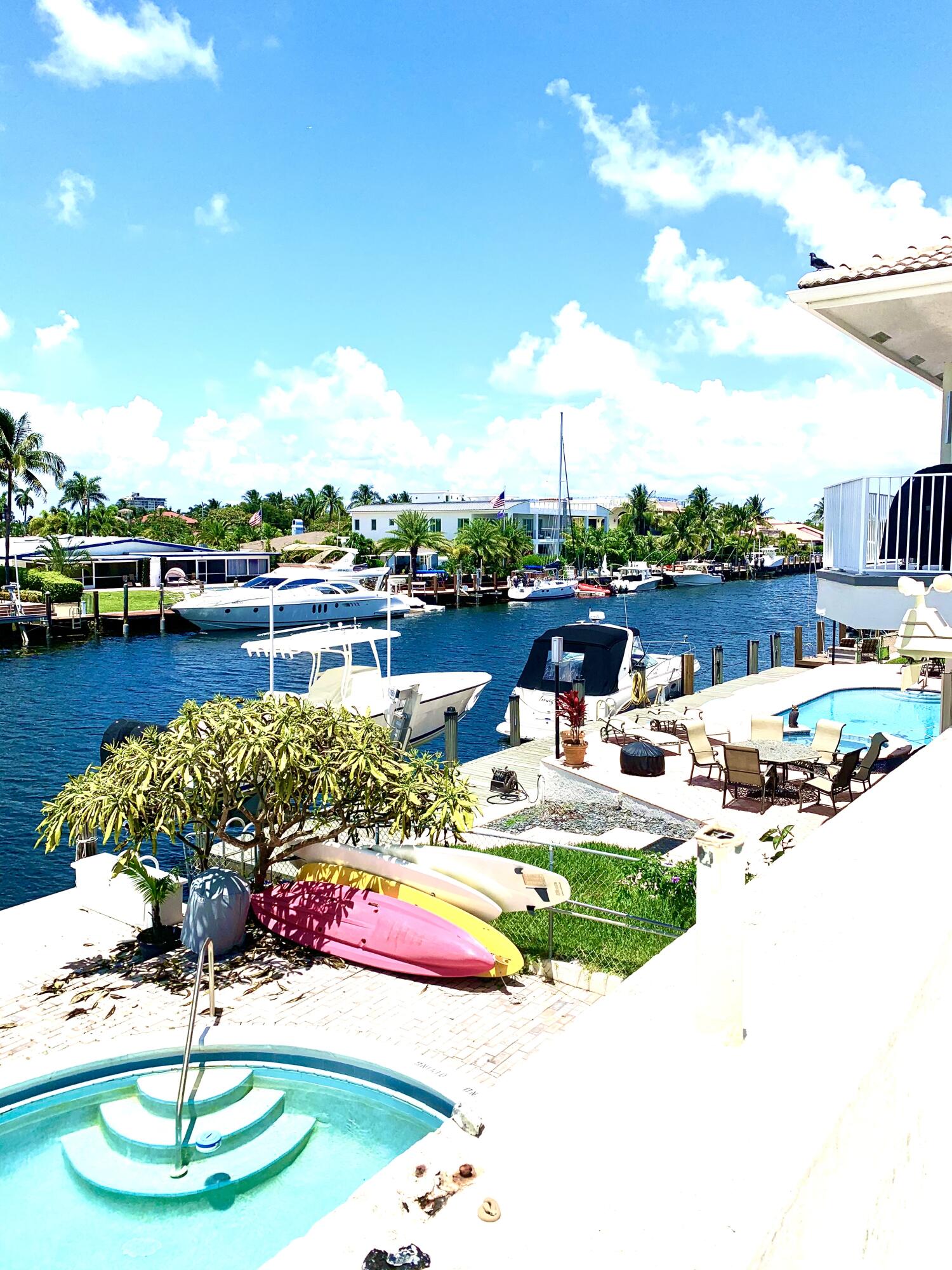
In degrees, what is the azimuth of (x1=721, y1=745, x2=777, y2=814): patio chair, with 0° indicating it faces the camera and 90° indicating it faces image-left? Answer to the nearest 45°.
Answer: approximately 225°

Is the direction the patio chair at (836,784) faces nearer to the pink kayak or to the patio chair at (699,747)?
the patio chair

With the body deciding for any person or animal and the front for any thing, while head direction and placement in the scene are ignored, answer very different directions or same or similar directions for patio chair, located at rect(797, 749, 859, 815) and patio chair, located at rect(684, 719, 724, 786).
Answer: very different directions

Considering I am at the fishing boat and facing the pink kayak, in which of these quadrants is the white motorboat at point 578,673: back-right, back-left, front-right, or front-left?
back-left

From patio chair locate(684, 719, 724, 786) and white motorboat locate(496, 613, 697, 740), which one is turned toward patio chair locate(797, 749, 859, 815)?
patio chair locate(684, 719, 724, 786)

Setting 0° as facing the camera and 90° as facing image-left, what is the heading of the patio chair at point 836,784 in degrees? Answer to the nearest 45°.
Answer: approximately 135°

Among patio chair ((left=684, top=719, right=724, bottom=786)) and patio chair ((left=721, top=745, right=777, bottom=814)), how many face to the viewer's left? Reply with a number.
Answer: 0

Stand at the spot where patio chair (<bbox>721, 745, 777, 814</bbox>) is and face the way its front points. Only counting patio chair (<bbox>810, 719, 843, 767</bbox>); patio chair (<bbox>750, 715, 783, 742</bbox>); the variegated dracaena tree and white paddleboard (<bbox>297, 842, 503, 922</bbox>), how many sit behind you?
2

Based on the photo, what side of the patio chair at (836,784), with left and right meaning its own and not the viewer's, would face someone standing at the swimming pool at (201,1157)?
left

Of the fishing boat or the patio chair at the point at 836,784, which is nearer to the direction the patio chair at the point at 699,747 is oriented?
the patio chair

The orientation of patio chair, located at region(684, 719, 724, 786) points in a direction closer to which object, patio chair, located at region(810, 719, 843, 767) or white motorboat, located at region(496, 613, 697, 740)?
the patio chair
